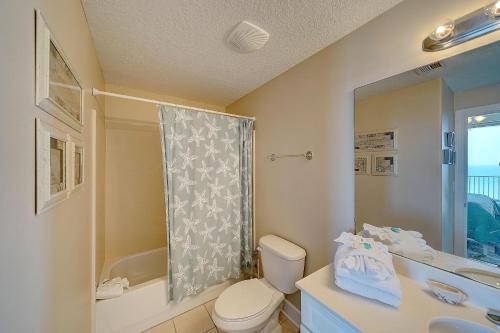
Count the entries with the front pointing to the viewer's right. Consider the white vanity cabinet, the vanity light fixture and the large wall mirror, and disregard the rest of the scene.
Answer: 0

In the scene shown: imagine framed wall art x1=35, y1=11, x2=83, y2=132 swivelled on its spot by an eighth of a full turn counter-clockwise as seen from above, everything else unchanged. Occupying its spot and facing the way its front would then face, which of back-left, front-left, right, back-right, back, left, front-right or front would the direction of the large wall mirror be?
right

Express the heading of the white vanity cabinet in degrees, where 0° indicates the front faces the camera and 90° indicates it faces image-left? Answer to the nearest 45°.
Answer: approximately 45°

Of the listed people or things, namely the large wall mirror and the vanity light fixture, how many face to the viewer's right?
0

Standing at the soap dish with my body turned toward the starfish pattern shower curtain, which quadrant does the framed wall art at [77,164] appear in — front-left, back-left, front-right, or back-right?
front-left

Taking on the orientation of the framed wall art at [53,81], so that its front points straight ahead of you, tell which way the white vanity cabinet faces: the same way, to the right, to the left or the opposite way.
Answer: the opposite way

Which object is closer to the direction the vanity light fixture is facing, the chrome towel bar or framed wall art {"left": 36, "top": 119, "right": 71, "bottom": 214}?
the framed wall art

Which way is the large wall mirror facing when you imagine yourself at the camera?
facing the viewer and to the left of the viewer

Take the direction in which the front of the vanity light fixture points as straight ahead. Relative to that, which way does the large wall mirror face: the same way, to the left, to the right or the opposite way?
the same way

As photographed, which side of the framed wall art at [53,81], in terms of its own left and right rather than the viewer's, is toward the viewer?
right

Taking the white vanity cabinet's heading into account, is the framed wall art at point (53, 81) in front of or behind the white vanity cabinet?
in front

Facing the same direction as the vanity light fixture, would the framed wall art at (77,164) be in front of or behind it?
in front
